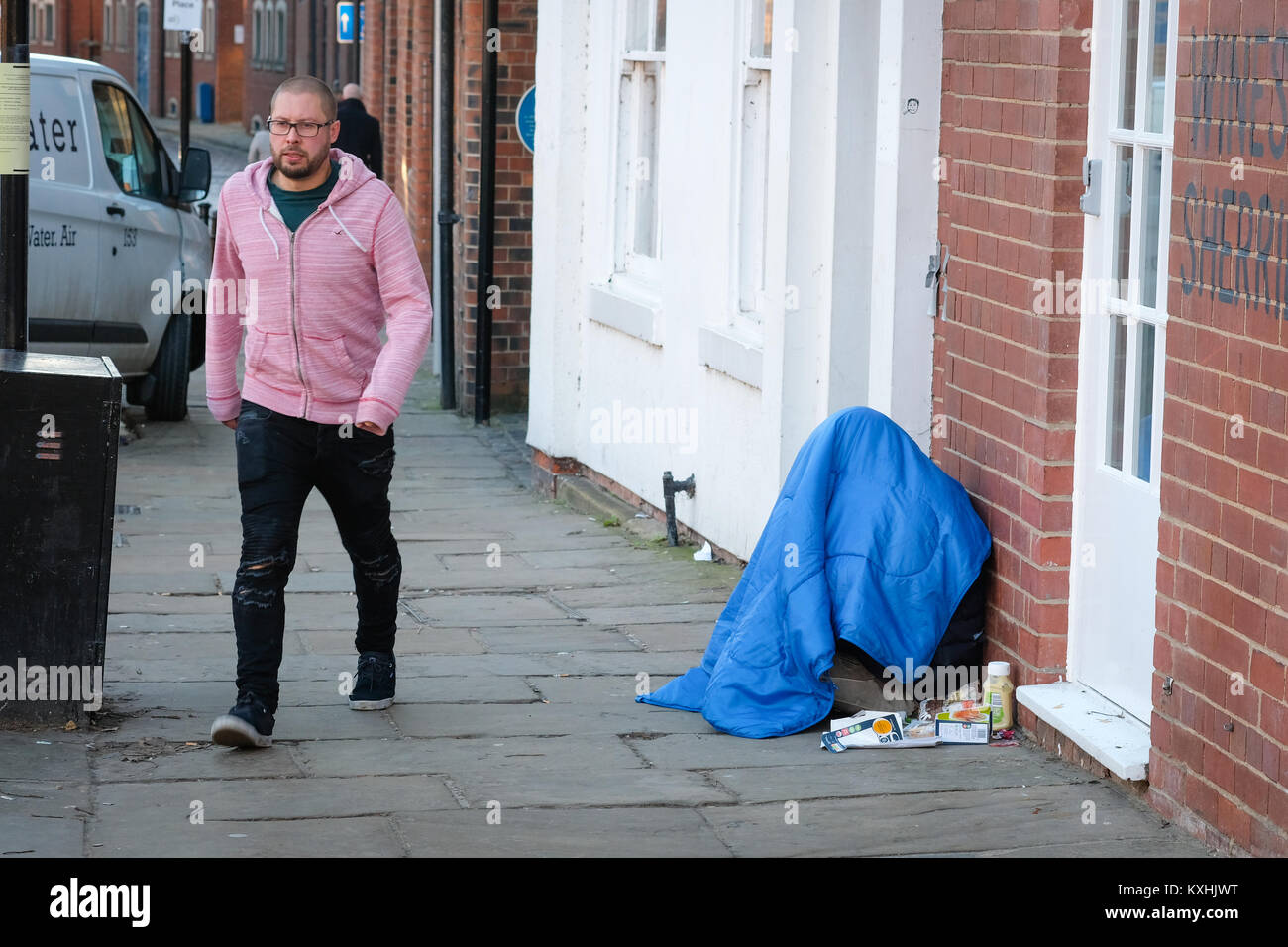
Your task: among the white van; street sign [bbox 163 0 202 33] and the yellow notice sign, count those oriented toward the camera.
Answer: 2

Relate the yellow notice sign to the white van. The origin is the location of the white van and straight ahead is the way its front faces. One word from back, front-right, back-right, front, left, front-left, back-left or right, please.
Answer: back-right

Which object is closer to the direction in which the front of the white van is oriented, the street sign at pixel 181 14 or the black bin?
the street sign

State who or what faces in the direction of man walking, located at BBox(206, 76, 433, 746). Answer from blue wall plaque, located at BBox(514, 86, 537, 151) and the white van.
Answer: the blue wall plaque

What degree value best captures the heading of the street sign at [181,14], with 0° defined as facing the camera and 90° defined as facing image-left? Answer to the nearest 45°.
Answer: approximately 0°
